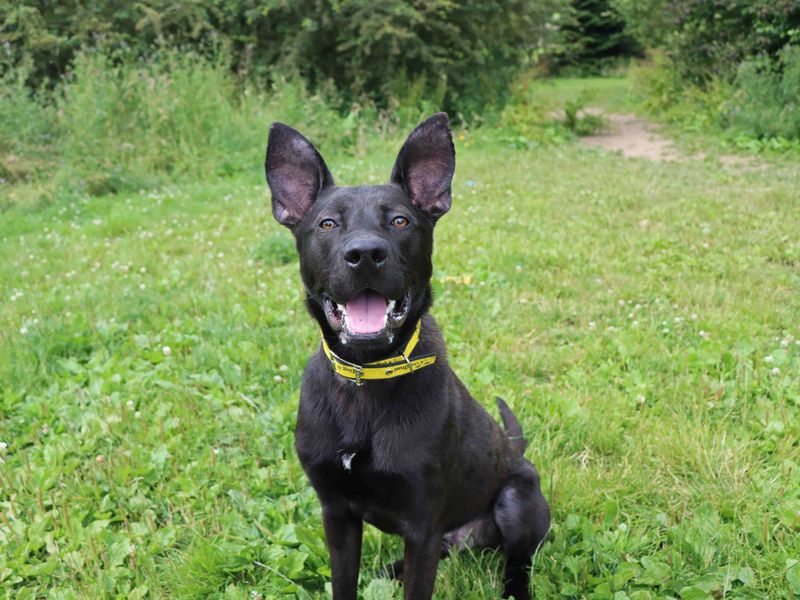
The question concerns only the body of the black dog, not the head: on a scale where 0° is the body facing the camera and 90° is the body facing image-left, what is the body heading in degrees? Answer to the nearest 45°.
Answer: approximately 45°

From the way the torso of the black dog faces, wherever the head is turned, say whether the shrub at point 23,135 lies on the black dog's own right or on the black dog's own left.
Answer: on the black dog's own right

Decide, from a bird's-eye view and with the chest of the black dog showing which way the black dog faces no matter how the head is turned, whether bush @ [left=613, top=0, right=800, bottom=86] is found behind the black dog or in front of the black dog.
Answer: behind

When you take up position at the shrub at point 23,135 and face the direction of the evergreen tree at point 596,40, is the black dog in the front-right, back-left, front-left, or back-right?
back-right

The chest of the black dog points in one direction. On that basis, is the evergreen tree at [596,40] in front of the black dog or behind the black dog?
behind

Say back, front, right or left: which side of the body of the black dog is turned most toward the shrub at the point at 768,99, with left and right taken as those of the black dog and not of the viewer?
back
